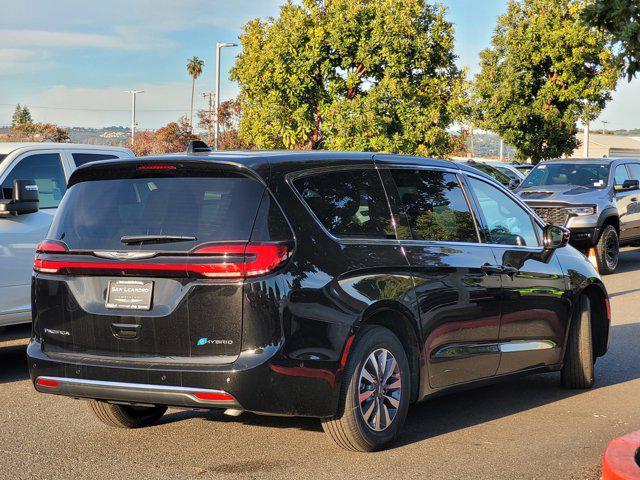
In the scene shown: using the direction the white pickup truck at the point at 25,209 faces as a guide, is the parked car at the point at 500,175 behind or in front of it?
behind

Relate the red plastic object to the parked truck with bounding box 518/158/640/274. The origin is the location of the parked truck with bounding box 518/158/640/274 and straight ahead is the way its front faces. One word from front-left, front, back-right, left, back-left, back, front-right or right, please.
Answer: front-left

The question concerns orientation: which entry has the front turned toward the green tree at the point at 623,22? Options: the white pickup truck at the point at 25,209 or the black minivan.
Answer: the black minivan

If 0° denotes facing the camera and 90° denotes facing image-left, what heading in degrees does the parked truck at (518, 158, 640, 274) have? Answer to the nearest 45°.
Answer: approximately 45°

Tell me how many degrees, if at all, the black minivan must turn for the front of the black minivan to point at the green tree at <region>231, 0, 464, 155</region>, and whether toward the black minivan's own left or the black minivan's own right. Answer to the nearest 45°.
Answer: approximately 45° to the black minivan's own left

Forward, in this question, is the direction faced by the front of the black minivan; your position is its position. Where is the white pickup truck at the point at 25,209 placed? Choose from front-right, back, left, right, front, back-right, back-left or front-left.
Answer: left

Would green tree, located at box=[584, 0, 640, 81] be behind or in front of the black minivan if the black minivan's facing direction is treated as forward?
in front

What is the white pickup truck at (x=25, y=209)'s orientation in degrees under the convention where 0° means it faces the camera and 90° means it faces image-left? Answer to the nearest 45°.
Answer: approximately 45°

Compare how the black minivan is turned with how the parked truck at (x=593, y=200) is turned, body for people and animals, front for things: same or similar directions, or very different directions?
very different directions

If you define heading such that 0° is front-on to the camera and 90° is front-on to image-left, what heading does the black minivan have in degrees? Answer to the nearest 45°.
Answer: approximately 225°

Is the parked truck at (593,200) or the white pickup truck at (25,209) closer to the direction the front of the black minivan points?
the parked truck

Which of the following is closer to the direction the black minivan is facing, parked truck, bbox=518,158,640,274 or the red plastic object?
the parked truck

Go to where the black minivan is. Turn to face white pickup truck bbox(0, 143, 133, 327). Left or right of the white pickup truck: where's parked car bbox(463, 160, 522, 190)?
right
